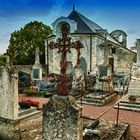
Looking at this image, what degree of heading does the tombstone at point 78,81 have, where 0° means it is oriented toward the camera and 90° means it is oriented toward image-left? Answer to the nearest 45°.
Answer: approximately 0°

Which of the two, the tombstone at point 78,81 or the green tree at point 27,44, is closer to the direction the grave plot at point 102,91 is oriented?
the tombstone

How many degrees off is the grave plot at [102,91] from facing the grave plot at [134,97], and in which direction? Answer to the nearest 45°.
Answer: approximately 90° to its left

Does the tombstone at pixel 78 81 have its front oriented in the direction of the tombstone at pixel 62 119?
yes

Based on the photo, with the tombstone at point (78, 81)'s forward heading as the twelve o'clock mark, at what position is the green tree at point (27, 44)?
The green tree is roughly at 5 o'clock from the tombstone.

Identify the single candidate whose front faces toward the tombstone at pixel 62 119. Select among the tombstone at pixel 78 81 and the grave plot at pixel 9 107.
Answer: the tombstone at pixel 78 81

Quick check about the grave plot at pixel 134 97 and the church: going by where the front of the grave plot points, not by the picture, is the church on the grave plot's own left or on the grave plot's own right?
on the grave plot's own right

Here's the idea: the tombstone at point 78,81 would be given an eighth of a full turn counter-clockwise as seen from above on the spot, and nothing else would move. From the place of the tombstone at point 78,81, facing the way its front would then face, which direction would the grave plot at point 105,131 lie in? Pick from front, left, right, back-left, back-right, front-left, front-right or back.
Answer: front-right

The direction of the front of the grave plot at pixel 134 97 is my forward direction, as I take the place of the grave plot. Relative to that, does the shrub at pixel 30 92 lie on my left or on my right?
on my right
